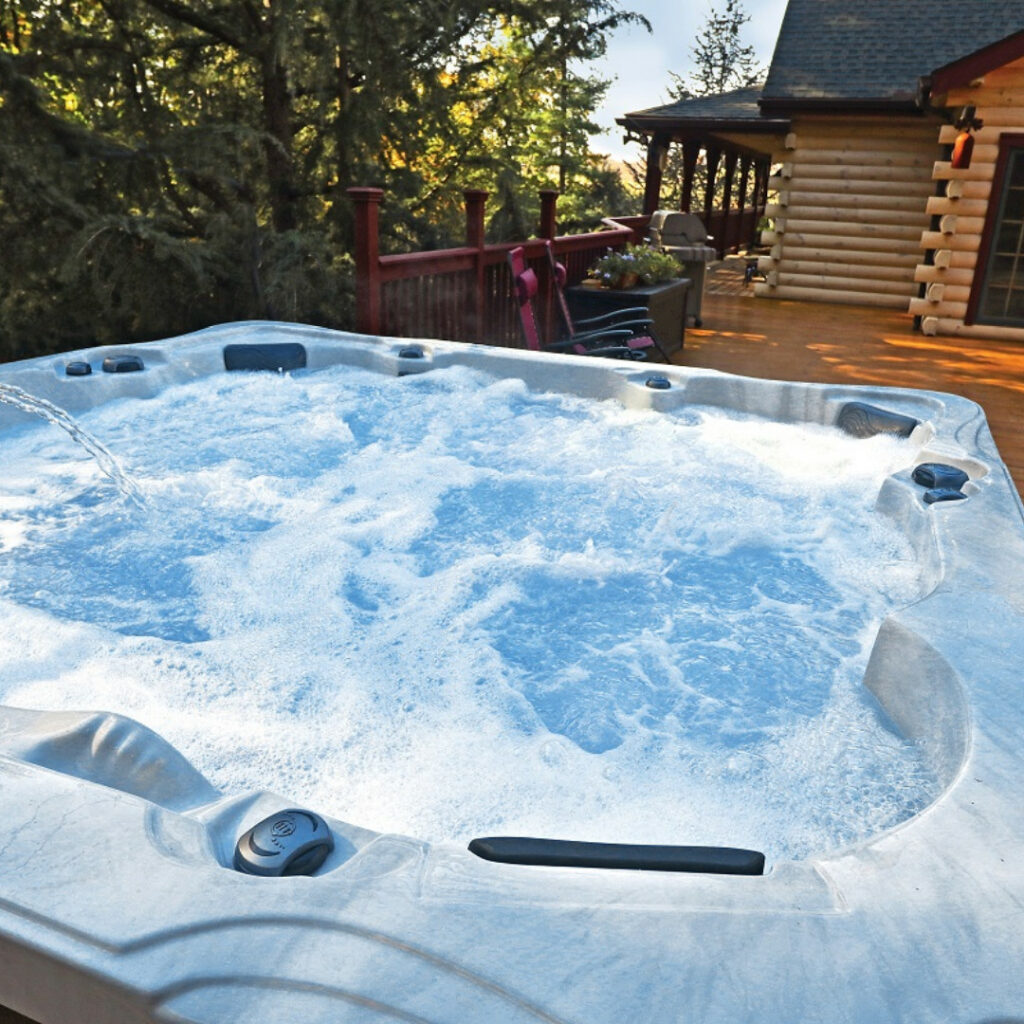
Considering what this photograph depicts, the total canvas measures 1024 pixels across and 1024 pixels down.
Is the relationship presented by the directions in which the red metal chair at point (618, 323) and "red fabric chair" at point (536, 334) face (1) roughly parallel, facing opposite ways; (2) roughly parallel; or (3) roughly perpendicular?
roughly parallel

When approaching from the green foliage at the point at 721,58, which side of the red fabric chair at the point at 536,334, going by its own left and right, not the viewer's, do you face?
left

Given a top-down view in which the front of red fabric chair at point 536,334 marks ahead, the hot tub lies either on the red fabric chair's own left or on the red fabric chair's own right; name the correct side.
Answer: on the red fabric chair's own right

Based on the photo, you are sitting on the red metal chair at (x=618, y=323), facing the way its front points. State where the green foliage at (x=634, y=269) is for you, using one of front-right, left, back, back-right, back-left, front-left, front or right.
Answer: left

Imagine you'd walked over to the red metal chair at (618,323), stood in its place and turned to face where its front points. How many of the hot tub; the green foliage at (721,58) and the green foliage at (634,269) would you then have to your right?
1

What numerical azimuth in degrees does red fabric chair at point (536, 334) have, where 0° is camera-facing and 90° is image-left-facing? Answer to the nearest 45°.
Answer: approximately 270°

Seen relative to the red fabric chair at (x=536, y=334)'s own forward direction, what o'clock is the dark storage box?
The dark storage box is roughly at 10 o'clock from the red fabric chair.

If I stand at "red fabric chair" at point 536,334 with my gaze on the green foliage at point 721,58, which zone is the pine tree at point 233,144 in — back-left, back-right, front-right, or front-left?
front-left

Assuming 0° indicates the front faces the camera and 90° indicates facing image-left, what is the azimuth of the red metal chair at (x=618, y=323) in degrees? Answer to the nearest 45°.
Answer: approximately 270°

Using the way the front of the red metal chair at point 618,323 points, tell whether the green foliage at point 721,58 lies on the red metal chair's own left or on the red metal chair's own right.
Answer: on the red metal chair's own left

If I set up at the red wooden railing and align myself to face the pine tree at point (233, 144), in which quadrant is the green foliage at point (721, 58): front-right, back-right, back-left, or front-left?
front-right

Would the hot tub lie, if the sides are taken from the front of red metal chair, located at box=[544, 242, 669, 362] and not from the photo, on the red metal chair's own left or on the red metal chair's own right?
on the red metal chair's own right

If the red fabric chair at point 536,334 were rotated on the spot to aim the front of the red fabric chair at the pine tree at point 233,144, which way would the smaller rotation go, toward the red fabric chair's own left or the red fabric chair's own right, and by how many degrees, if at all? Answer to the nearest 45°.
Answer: approximately 135° to the red fabric chair's own left

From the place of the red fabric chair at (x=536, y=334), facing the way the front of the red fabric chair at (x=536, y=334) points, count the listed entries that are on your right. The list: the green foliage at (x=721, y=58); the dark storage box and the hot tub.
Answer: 1

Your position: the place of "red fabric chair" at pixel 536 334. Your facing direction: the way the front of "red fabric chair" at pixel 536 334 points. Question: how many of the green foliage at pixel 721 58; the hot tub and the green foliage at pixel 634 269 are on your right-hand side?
1
